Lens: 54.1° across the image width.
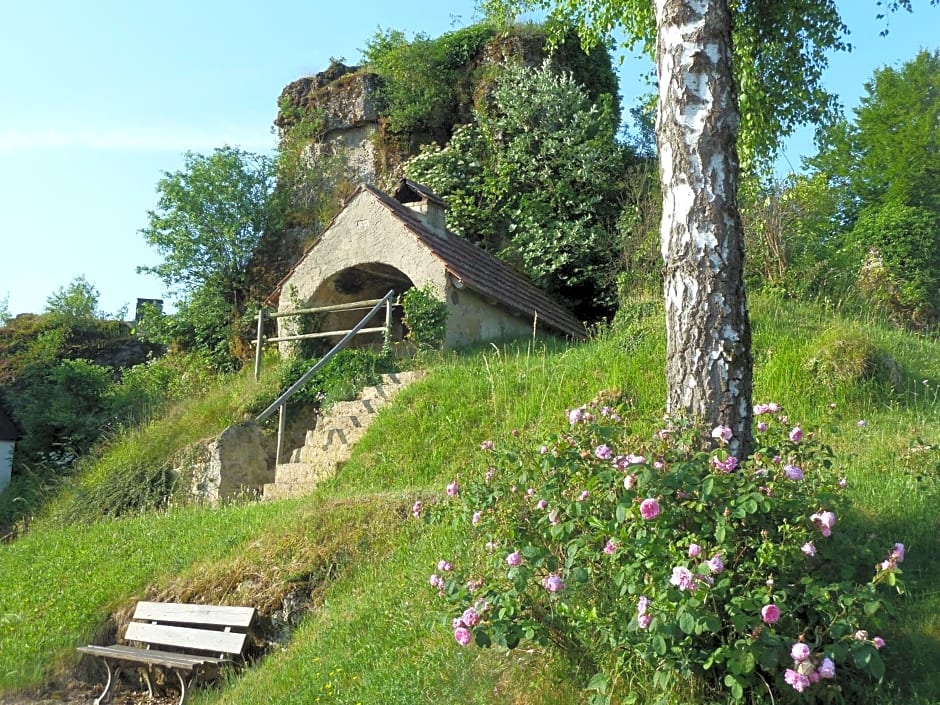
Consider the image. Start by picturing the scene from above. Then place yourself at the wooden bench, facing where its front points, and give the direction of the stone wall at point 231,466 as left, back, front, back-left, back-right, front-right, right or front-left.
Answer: back-right

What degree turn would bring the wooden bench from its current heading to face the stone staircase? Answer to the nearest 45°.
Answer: approximately 180°

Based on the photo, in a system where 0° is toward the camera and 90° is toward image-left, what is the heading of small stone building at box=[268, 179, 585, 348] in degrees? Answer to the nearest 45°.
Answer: approximately 45°

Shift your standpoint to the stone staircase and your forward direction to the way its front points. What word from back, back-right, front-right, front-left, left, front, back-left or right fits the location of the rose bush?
front-left

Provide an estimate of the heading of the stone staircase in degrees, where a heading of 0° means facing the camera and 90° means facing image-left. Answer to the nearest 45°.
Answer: approximately 45°

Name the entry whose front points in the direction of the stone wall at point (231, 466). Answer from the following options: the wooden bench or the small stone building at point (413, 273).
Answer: the small stone building

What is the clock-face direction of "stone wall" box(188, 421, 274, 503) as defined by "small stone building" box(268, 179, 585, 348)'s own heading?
The stone wall is roughly at 12 o'clock from the small stone building.

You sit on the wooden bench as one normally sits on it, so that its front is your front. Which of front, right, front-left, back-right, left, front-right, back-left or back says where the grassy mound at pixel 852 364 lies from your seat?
back-left

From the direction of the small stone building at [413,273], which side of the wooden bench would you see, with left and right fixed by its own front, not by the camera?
back

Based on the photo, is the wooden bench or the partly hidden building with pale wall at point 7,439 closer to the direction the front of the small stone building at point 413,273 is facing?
the wooden bench

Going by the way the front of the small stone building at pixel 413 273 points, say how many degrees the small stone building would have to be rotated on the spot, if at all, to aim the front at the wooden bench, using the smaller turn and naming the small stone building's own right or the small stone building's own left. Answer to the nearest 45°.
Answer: approximately 45° to the small stone building's own left

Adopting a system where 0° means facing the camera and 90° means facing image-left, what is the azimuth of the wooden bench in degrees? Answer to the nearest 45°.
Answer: approximately 45°
